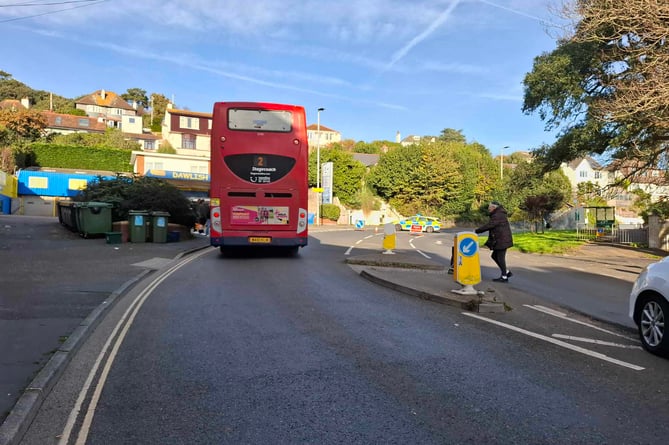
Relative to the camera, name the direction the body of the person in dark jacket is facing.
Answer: to the viewer's left

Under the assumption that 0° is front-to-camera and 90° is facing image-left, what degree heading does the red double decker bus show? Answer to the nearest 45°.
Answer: approximately 180°

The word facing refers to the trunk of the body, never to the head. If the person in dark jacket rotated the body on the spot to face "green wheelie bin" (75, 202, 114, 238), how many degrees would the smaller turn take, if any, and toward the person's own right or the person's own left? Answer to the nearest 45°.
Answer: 0° — they already face it

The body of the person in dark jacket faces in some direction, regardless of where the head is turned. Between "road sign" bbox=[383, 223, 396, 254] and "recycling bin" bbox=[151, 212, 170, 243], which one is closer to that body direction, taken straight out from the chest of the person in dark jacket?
the recycling bin

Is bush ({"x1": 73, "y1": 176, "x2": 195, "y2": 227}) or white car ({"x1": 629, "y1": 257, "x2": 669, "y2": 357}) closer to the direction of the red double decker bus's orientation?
the bush

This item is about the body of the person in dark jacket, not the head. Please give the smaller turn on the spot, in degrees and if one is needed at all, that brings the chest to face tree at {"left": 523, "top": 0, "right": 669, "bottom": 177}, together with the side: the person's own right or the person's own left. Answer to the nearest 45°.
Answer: approximately 135° to the person's own right
